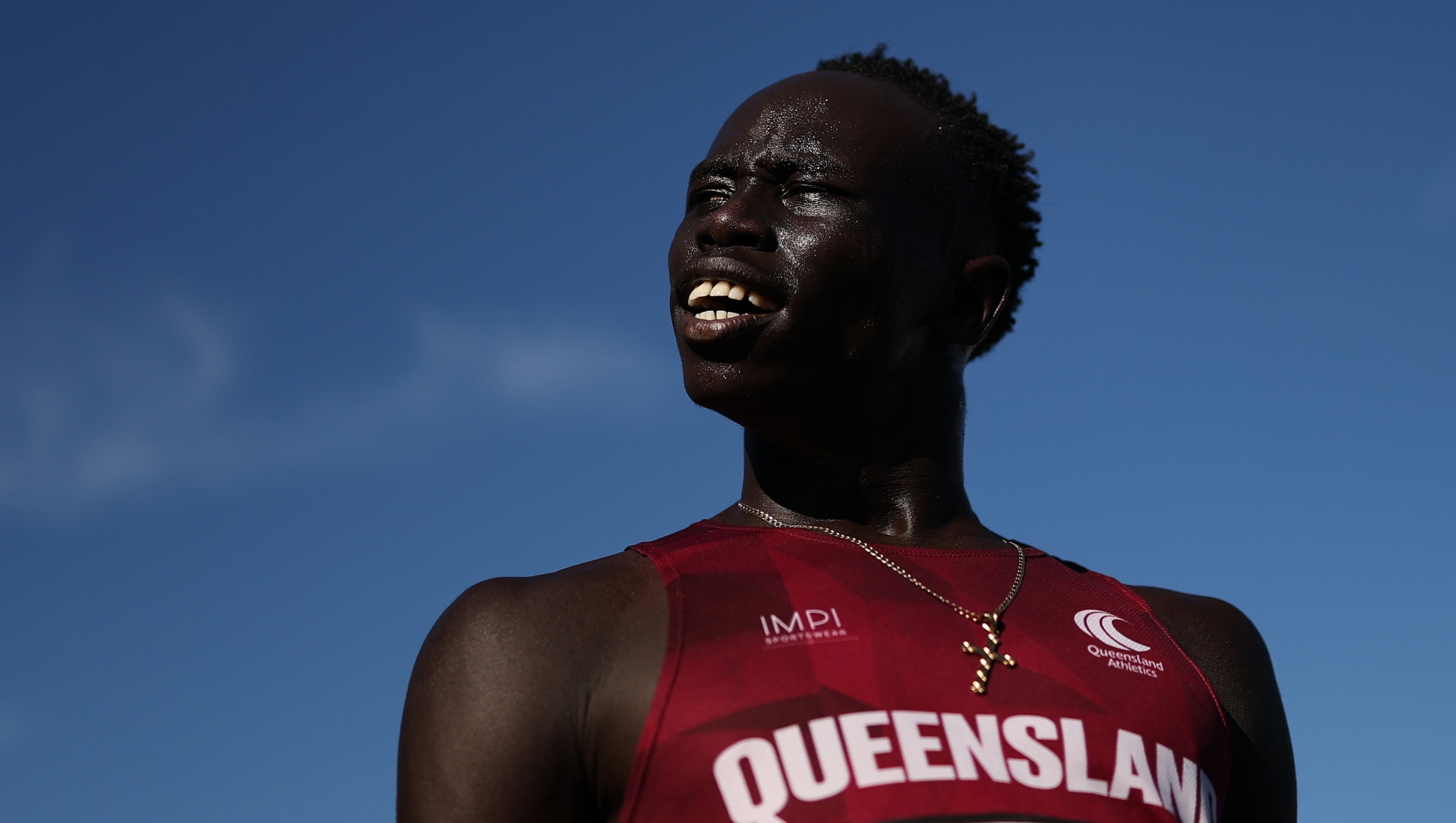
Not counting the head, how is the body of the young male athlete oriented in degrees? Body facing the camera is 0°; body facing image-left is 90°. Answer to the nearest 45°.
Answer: approximately 315°
